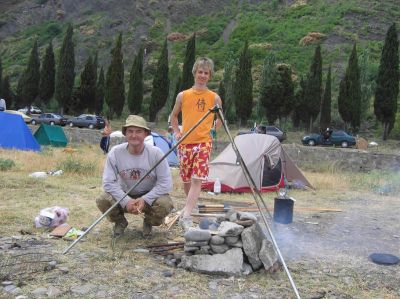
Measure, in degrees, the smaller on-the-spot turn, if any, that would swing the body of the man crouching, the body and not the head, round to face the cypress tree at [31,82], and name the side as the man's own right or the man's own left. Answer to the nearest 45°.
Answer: approximately 180°

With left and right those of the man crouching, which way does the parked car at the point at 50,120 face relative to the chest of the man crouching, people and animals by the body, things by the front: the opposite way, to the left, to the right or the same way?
to the right

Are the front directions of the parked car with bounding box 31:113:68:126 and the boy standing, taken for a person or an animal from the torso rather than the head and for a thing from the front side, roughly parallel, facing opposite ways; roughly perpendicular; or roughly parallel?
roughly perpendicular

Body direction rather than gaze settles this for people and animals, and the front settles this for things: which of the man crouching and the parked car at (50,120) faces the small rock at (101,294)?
the man crouching

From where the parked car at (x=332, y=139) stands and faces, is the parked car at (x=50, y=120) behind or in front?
in front

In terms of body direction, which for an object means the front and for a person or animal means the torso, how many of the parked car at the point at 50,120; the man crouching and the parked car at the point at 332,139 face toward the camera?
1

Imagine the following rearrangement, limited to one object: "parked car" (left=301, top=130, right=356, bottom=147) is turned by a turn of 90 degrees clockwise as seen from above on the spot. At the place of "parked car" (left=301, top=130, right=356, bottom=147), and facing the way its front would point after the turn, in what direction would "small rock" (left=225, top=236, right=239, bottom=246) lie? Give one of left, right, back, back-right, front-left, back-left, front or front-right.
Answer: back

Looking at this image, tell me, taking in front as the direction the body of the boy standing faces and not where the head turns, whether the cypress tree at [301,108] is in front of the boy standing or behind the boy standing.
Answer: behind

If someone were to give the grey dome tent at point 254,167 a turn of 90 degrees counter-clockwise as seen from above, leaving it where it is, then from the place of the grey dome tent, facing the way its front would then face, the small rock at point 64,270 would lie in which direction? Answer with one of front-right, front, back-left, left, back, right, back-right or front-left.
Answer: back-right

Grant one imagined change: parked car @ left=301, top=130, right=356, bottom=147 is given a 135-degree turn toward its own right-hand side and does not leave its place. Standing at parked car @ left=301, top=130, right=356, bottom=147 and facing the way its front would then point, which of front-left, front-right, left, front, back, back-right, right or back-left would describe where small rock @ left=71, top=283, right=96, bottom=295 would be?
back-right

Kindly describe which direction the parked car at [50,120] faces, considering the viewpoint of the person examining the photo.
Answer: facing to the left of the viewer
